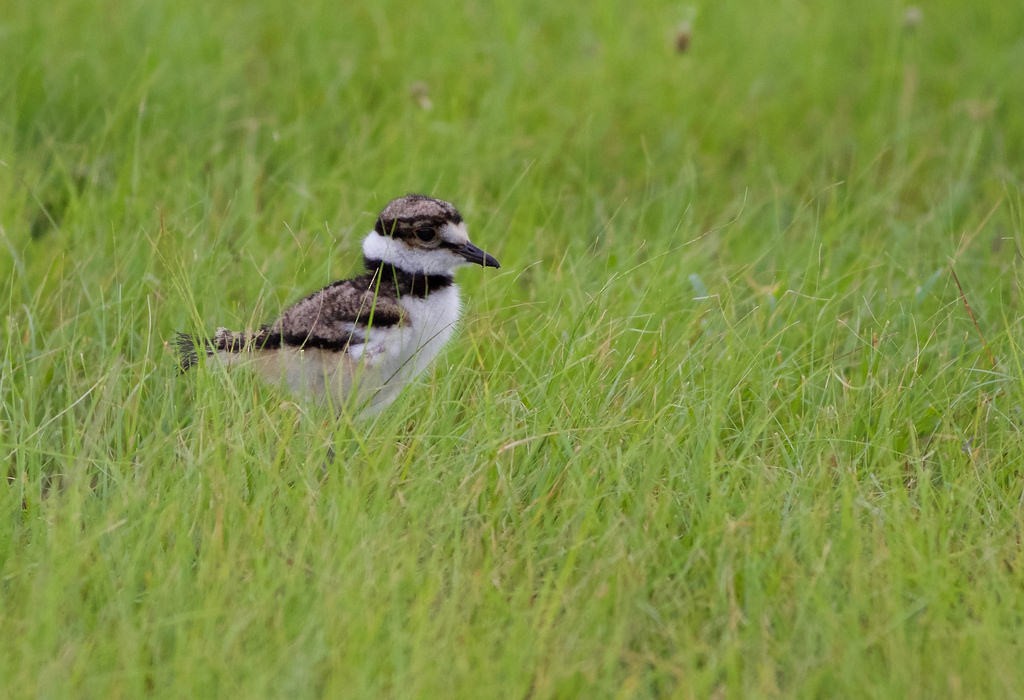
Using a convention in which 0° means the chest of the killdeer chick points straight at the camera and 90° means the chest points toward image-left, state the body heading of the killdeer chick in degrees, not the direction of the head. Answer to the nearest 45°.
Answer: approximately 270°
